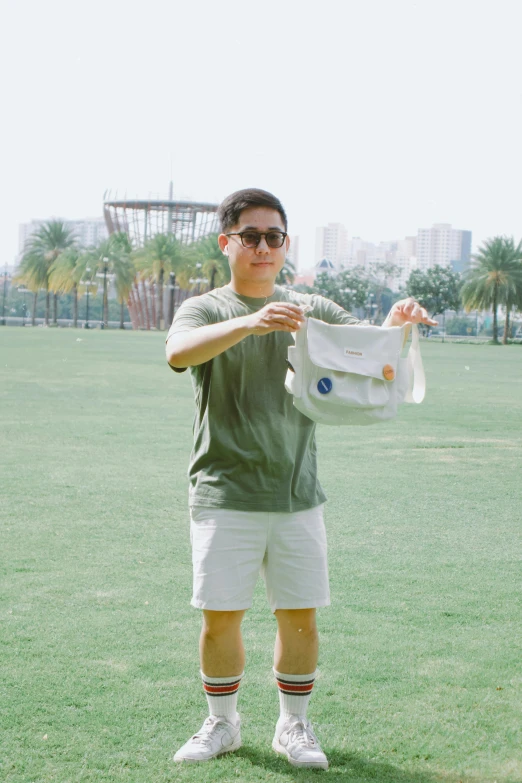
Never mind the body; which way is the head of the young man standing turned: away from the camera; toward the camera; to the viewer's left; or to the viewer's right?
toward the camera

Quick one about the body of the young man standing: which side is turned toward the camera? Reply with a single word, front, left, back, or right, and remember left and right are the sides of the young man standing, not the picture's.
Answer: front
